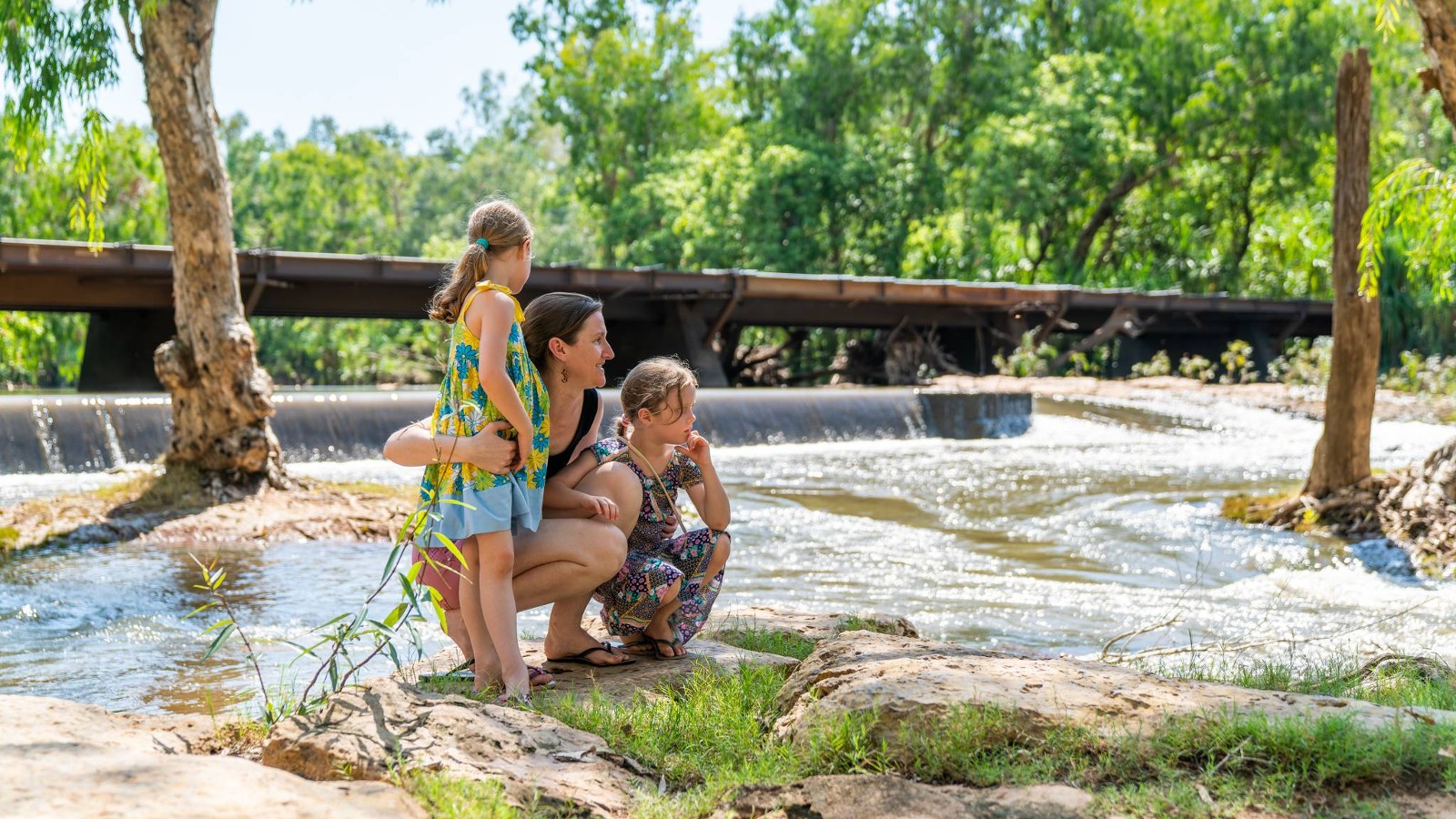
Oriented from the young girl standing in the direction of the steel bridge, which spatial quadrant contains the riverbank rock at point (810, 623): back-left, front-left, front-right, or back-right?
front-right

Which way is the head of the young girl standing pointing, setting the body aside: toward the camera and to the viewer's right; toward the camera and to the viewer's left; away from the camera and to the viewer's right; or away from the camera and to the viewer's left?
away from the camera and to the viewer's right

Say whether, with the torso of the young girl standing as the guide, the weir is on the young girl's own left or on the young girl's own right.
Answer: on the young girl's own left

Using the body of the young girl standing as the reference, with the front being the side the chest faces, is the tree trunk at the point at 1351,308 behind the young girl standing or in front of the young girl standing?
in front

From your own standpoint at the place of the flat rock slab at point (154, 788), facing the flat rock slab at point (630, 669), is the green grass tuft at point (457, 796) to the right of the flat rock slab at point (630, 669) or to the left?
right

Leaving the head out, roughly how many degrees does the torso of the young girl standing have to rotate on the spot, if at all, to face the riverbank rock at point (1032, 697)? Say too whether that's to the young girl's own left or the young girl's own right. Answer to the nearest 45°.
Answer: approximately 45° to the young girl's own right

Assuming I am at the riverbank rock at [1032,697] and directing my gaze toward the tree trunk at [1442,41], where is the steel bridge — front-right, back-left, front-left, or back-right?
front-left
